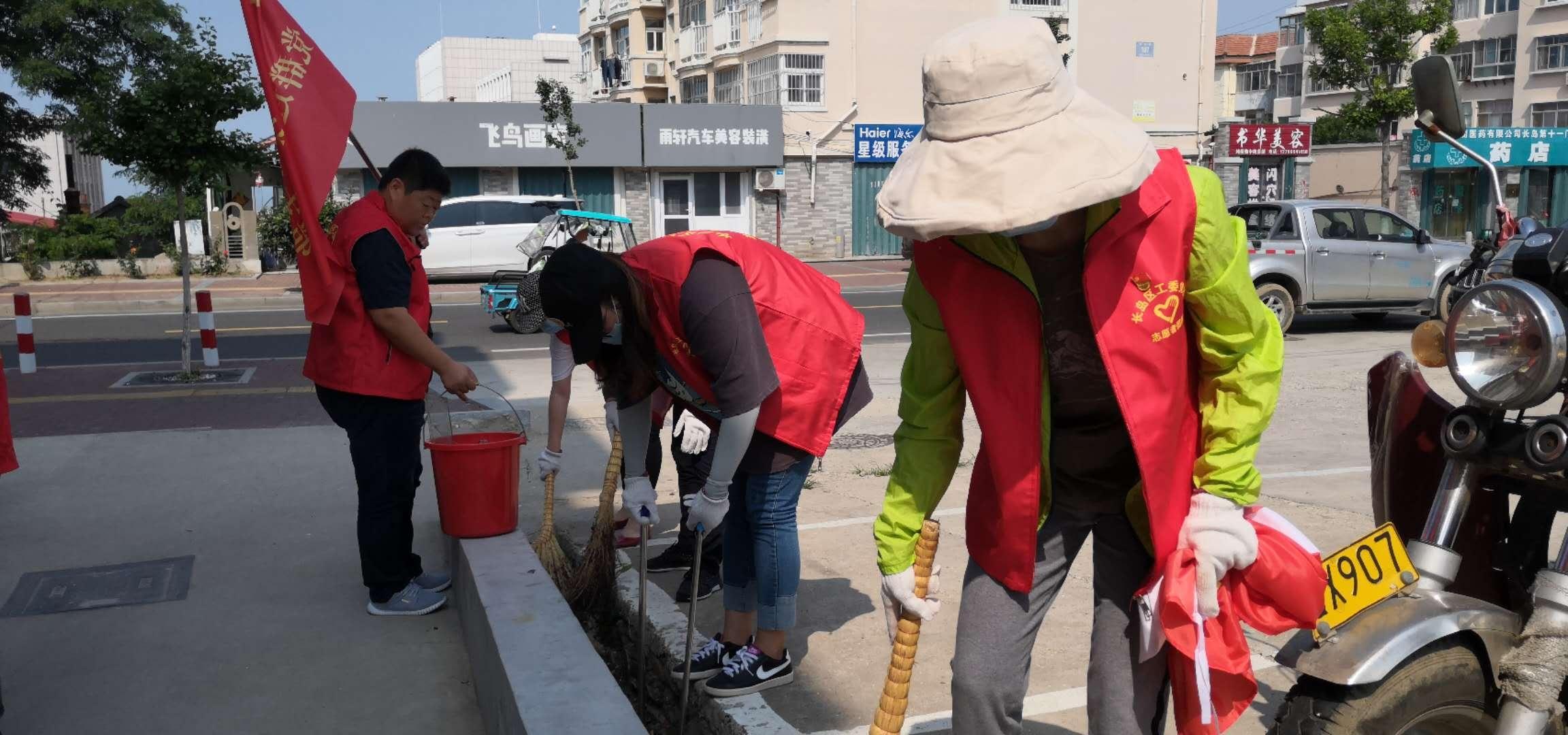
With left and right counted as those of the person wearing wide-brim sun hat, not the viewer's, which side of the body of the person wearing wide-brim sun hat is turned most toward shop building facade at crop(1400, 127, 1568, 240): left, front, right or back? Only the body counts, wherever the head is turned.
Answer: back

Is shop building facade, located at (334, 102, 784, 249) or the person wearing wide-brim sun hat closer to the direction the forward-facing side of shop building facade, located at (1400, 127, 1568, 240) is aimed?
the person wearing wide-brim sun hat

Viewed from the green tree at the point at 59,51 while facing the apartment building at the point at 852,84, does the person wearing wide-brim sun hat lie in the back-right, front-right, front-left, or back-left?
back-right

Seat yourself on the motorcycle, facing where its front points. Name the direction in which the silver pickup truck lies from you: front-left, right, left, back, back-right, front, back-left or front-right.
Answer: back-right

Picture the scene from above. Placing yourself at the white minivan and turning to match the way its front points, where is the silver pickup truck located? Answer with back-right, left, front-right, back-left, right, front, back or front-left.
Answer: back-left

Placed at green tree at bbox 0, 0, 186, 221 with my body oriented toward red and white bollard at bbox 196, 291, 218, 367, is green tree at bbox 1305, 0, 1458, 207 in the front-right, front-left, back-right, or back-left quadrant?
front-left

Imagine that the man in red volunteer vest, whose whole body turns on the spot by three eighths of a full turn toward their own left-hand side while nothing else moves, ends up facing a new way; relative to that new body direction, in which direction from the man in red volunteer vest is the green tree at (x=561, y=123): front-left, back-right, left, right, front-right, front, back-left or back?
front-right

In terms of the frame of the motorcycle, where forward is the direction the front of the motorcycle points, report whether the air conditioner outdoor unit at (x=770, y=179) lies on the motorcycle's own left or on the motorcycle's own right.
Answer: on the motorcycle's own right

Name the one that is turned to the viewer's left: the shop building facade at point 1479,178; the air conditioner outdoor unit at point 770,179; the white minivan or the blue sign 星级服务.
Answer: the white minivan

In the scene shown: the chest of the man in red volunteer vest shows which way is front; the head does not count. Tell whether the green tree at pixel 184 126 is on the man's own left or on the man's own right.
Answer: on the man's own left

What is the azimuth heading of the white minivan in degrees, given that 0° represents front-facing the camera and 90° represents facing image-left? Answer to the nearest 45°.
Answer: approximately 90°

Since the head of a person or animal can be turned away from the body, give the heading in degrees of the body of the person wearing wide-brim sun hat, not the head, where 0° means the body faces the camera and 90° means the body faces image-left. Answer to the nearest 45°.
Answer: approximately 0°

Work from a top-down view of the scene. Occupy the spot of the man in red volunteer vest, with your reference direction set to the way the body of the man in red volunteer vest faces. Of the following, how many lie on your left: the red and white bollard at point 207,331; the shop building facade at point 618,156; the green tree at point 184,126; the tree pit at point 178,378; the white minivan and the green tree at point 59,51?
6

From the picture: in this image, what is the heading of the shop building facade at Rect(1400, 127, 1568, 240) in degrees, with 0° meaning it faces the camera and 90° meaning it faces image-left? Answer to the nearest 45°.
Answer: approximately 0°
